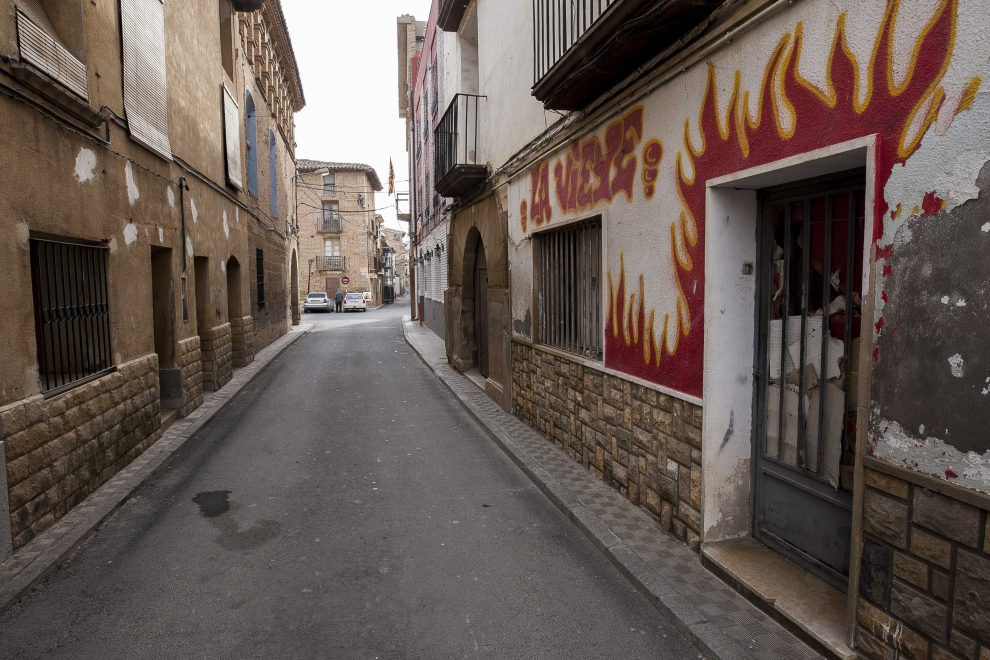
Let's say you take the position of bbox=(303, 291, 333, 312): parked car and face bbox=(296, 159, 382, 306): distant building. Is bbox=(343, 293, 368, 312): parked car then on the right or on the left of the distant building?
right

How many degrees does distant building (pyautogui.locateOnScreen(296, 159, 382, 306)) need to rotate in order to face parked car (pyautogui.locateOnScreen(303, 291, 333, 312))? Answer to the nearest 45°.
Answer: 0° — it already faces it

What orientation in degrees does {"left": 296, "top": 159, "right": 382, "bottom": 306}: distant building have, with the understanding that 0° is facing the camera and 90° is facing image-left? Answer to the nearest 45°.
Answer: approximately 0°
